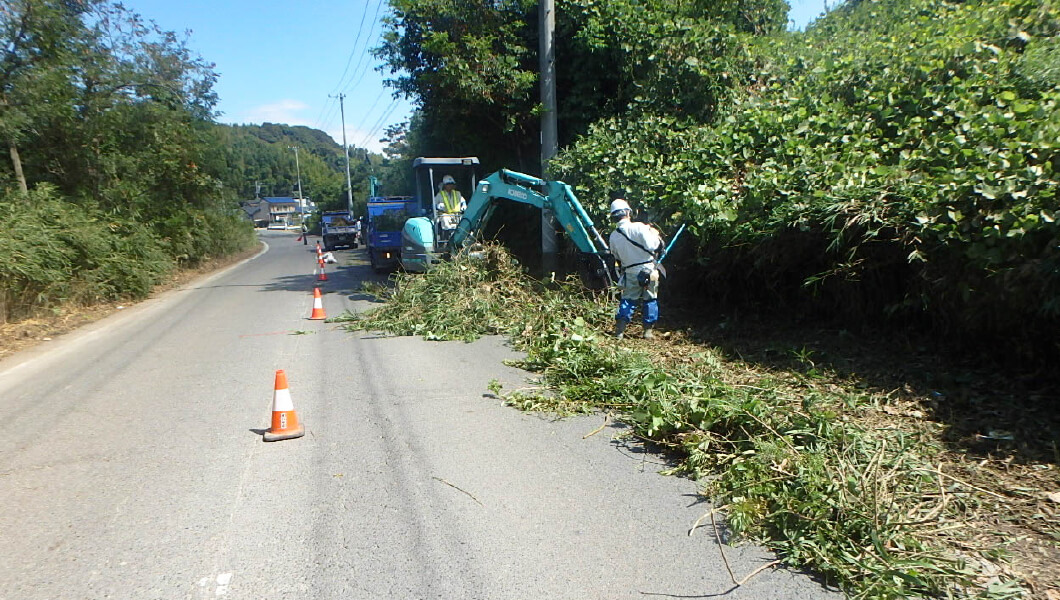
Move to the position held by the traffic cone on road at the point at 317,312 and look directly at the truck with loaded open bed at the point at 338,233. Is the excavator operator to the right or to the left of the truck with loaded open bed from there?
right

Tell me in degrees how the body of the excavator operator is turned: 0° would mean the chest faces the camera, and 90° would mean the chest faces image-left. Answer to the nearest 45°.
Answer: approximately 315°
